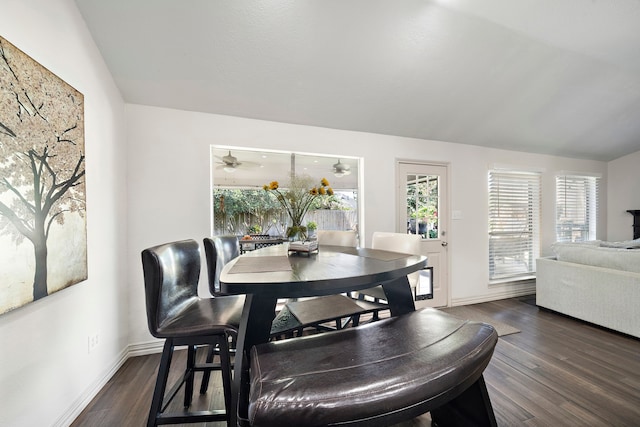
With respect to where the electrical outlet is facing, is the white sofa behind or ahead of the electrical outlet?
ahead

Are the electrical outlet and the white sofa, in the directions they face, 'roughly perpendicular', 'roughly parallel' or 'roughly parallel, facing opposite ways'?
roughly parallel

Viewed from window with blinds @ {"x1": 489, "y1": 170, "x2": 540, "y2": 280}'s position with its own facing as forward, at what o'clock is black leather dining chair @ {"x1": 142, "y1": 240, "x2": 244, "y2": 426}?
The black leather dining chair is roughly at 2 o'clock from the window with blinds.

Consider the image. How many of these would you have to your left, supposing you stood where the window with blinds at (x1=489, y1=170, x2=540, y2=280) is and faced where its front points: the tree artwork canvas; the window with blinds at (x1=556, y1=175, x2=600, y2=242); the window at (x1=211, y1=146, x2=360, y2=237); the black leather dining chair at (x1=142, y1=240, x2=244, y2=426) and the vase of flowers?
1

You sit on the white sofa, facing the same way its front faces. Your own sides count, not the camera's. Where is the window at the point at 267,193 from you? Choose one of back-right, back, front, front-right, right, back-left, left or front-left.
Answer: back

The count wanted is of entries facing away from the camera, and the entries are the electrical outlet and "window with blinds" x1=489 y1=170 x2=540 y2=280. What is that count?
0

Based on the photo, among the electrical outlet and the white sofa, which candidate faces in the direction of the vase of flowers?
the electrical outlet

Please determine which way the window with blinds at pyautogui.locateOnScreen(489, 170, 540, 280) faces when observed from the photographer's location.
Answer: facing the viewer and to the right of the viewer

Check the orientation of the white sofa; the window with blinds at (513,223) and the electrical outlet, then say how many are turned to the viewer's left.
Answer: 0

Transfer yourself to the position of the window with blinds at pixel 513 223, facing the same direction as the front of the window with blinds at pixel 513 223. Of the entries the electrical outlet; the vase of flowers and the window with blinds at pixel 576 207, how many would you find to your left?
1

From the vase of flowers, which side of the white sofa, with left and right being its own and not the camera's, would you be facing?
back

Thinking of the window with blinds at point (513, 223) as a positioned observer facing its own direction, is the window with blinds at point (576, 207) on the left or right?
on its left

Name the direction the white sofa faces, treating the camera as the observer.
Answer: facing away from the viewer and to the right of the viewer

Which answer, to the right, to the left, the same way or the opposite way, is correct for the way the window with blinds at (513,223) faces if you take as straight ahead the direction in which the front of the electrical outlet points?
to the right

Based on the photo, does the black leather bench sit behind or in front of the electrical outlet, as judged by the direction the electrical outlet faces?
in front

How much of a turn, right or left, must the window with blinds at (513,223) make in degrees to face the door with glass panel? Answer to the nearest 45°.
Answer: approximately 90° to its right

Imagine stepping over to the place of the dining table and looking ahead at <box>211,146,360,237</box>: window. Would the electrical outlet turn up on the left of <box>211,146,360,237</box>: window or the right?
left
